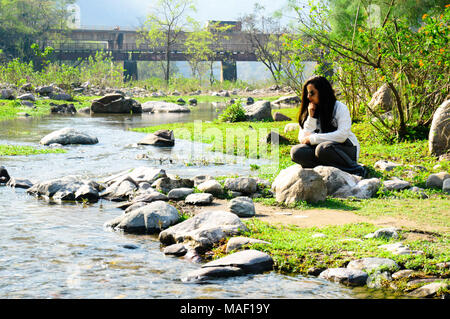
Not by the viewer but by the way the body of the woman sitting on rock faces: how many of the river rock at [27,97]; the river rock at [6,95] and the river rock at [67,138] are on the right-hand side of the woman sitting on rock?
3

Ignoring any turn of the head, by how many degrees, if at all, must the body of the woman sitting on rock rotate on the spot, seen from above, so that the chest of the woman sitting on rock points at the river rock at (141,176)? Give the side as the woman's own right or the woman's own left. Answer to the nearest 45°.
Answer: approximately 45° to the woman's own right

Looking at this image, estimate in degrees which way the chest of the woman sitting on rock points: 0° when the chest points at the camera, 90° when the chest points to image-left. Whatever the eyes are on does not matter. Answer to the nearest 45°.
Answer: approximately 45°

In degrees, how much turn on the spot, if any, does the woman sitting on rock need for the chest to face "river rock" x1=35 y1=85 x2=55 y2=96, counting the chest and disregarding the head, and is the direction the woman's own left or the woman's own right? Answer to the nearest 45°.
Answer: approximately 90° to the woman's own right

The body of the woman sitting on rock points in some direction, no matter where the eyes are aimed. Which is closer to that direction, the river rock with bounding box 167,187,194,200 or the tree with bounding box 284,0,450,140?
the river rock

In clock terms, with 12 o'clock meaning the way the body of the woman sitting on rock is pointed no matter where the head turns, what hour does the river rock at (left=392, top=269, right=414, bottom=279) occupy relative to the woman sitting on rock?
The river rock is roughly at 10 o'clock from the woman sitting on rock.

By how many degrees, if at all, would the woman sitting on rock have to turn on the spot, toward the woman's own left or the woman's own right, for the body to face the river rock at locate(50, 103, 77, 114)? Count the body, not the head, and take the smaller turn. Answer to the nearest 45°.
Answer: approximately 90° to the woman's own right

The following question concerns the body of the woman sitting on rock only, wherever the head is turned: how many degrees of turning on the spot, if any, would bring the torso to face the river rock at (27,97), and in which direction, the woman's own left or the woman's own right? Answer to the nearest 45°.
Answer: approximately 90° to the woman's own right

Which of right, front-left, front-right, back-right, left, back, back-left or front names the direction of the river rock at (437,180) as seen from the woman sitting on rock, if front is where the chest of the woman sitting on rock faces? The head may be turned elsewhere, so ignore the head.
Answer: back-left
